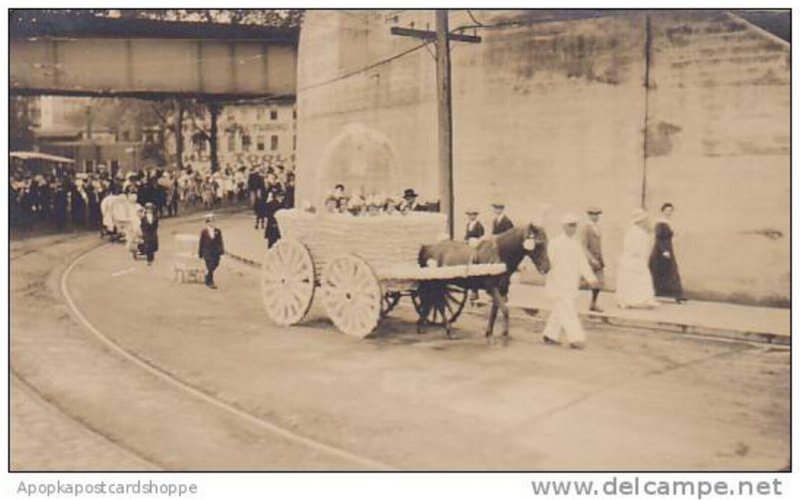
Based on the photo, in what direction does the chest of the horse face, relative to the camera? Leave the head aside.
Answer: to the viewer's right

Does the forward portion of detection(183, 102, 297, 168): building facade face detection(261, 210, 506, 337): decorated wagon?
yes

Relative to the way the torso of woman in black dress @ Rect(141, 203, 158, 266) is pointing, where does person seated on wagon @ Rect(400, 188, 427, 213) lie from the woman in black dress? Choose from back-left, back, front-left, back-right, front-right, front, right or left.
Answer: front-left

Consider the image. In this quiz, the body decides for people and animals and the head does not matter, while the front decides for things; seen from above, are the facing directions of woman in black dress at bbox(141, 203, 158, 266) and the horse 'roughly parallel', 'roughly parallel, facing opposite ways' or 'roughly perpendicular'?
roughly perpendicular

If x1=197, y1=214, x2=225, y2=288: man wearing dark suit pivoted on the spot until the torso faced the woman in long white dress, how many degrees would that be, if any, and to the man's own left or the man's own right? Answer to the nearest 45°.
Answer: approximately 45° to the man's own left

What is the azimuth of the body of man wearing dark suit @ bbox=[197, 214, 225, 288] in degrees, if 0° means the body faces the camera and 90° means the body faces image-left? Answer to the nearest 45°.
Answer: approximately 0°
